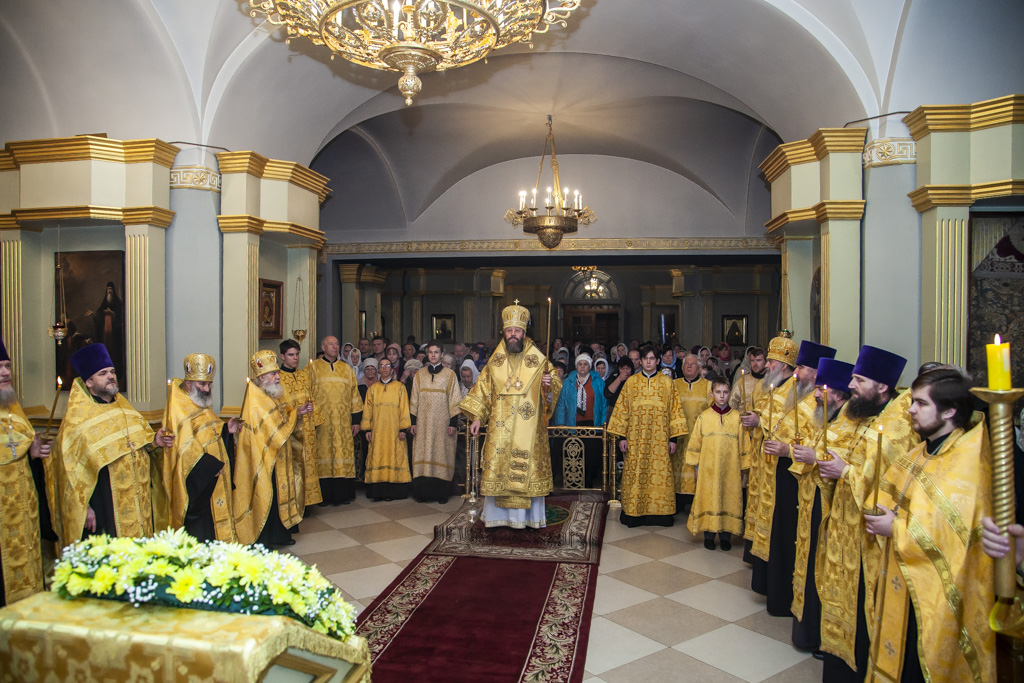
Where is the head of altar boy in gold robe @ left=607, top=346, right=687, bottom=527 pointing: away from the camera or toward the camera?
toward the camera

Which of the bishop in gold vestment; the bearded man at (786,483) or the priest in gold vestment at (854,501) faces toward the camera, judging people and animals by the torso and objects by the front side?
the bishop in gold vestment

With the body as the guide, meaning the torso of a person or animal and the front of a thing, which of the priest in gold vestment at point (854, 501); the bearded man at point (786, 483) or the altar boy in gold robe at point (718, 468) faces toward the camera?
the altar boy in gold robe

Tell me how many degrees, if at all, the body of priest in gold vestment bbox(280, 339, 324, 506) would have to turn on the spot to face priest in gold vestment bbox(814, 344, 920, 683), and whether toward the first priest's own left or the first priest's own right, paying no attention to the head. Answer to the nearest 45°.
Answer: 0° — they already face them

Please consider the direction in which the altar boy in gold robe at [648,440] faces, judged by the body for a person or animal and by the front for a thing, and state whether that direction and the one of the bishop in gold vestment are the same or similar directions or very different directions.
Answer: same or similar directions

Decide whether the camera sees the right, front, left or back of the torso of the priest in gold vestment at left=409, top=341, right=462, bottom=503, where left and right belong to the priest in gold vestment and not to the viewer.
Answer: front

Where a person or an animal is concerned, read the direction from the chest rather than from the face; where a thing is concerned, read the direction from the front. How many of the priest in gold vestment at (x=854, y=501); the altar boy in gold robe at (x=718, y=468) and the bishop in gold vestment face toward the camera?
2

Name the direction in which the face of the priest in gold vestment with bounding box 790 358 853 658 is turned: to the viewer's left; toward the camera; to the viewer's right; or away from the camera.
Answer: to the viewer's left

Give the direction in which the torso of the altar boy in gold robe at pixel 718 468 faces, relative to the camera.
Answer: toward the camera

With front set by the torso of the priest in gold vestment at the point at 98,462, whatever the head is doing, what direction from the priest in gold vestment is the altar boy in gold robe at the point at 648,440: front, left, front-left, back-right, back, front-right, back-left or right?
front-left

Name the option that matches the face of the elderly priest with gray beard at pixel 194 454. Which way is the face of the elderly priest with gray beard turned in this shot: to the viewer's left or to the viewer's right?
to the viewer's right

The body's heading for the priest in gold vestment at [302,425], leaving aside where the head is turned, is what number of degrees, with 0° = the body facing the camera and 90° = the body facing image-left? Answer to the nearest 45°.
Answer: approximately 315°

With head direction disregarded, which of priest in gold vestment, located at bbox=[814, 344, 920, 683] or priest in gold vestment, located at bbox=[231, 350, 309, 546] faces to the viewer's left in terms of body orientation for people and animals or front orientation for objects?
priest in gold vestment, located at bbox=[814, 344, 920, 683]

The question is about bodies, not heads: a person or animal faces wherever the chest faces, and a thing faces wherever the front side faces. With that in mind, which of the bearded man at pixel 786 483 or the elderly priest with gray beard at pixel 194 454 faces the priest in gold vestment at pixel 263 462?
the bearded man

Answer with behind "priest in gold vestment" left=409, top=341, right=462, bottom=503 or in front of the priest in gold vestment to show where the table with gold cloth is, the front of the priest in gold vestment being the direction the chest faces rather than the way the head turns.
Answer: in front

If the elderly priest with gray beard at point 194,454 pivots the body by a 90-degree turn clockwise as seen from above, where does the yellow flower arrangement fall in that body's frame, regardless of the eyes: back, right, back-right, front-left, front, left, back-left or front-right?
front-left

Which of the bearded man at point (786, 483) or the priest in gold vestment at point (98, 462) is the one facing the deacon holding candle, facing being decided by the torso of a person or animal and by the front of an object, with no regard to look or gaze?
the priest in gold vestment

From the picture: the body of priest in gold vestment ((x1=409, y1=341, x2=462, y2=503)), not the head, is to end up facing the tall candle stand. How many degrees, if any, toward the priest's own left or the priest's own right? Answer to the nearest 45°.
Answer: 0° — they already face it

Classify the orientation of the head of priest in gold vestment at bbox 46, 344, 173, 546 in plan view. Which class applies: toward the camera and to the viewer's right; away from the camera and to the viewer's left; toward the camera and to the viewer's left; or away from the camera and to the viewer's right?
toward the camera and to the viewer's right
